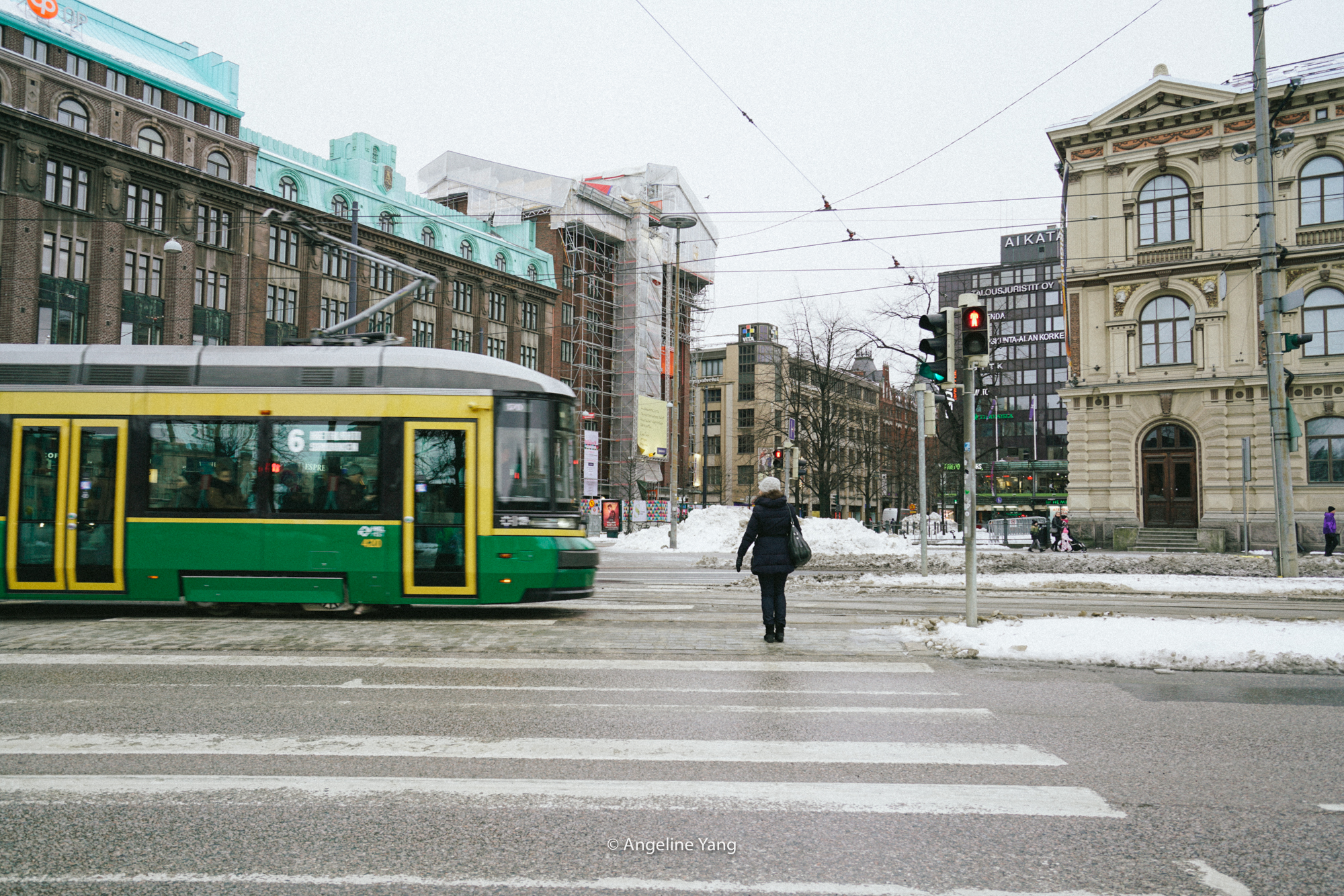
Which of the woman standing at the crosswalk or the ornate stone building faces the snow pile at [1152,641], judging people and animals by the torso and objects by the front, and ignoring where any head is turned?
the ornate stone building

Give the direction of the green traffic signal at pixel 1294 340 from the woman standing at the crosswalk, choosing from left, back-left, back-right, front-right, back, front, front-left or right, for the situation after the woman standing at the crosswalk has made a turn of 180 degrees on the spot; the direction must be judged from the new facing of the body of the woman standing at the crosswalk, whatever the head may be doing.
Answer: back-left

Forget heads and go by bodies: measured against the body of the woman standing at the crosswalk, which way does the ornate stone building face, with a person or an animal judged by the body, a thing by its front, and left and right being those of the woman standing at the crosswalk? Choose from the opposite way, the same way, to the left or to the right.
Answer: the opposite way

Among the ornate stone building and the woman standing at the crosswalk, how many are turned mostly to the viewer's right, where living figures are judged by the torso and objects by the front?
0

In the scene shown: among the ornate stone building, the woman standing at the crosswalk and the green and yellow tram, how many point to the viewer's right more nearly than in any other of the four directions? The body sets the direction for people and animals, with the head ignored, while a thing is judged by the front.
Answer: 1

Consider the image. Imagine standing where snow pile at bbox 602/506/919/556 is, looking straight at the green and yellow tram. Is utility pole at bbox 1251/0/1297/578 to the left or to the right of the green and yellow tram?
left

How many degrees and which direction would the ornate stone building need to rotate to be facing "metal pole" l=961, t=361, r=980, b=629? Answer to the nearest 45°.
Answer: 0° — it already faces it

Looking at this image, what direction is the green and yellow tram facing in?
to the viewer's right

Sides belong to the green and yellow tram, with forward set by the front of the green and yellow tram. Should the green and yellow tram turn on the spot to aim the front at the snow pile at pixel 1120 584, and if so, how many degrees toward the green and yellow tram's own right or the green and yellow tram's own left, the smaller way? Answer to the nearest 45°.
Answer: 0° — it already faces it

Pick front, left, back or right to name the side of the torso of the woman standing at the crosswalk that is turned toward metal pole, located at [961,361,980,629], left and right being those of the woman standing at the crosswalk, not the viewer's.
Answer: right

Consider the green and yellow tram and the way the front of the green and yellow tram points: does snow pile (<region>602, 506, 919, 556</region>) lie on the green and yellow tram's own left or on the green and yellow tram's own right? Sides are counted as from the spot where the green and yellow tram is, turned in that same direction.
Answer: on the green and yellow tram's own left

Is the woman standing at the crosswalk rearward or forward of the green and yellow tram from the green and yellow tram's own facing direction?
forward

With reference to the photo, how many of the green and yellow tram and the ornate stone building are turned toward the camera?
1

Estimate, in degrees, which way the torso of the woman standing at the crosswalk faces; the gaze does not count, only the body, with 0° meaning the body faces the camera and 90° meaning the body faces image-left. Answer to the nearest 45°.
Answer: approximately 180°
